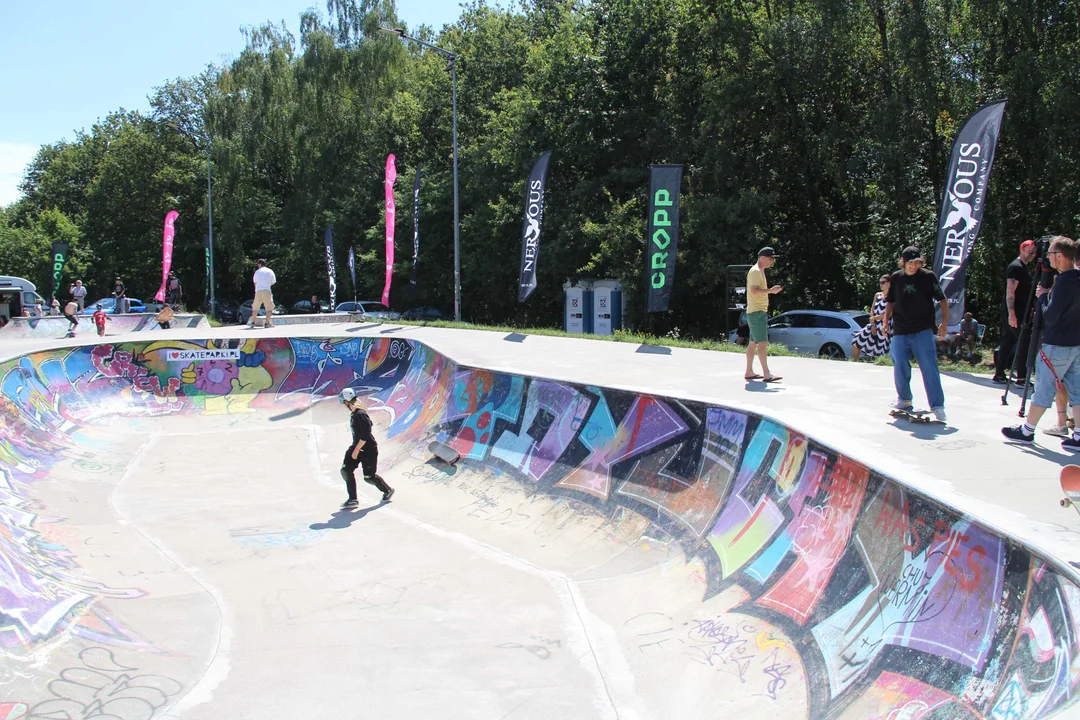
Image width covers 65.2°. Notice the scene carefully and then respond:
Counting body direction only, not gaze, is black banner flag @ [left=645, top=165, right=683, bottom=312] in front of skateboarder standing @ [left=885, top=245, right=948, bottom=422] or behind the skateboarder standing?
behind

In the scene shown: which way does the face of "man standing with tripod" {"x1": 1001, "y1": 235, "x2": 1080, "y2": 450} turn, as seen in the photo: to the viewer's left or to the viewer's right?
to the viewer's left

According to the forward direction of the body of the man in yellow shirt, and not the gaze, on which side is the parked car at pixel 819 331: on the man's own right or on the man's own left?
on the man's own left

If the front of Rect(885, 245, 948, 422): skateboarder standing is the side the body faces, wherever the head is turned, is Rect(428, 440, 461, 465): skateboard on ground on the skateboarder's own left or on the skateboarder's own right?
on the skateboarder's own right

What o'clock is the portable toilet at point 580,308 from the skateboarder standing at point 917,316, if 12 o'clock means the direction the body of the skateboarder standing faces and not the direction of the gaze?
The portable toilet is roughly at 5 o'clock from the skateboarder standing.

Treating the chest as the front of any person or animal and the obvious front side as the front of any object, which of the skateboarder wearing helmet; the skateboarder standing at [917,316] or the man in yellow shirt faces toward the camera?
the skateboarder standing

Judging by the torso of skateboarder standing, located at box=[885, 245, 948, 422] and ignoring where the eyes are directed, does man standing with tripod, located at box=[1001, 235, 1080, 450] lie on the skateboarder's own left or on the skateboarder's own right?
on the skateboarder's own left
